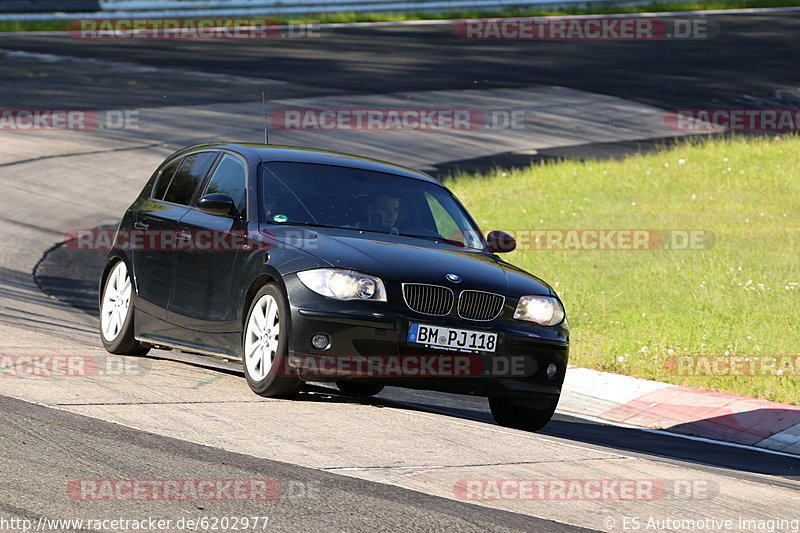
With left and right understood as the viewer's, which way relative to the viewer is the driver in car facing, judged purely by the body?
facing the viewer and to the right of the viewer

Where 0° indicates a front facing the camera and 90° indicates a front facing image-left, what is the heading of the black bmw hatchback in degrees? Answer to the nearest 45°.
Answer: approximately 315°
